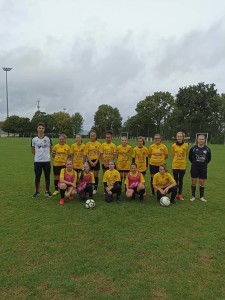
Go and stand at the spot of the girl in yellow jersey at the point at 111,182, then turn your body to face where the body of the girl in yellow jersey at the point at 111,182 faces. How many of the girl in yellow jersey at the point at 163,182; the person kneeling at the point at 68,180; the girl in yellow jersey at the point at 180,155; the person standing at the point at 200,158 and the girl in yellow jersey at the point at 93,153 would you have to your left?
3

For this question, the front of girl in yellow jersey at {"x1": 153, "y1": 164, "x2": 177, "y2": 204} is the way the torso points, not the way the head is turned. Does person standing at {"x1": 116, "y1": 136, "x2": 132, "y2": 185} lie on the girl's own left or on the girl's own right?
on the girl's own right

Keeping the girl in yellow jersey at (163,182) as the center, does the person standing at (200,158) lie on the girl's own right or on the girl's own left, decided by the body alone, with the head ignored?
on the girl's own left
